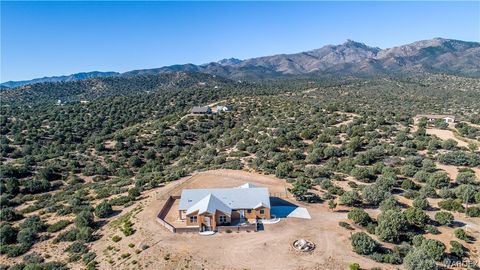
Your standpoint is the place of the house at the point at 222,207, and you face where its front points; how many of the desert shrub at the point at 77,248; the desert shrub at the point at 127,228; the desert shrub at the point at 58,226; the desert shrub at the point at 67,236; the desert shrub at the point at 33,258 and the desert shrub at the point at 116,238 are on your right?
6

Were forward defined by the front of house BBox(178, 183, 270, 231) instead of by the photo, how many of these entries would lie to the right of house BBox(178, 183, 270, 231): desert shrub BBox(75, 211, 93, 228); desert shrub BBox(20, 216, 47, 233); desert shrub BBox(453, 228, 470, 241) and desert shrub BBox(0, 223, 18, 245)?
3

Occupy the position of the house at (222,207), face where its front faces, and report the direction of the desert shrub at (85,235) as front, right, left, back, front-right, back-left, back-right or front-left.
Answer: right

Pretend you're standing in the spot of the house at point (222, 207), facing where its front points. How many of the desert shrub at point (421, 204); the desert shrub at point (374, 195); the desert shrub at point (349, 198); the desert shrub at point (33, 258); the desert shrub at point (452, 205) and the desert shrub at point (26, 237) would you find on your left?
4

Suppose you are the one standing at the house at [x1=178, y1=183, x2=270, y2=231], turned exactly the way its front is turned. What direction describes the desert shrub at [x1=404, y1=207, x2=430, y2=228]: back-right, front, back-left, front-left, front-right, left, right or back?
left

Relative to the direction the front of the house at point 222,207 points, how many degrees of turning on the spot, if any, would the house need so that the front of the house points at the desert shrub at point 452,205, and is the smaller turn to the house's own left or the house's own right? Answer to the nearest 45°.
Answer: approximately 90° to the house's own left

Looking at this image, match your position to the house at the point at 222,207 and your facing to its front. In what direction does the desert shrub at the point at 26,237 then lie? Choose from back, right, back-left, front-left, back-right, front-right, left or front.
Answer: right

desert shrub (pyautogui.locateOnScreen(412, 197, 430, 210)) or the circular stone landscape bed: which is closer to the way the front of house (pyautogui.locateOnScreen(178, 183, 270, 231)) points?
the circular stone landscape bed

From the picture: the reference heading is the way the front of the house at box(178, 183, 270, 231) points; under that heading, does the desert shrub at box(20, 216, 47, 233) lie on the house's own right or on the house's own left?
on the house's own right

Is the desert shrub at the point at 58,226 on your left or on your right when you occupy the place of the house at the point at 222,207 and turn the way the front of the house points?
on your right

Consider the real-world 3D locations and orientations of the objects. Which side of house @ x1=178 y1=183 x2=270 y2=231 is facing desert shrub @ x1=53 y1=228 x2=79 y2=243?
right

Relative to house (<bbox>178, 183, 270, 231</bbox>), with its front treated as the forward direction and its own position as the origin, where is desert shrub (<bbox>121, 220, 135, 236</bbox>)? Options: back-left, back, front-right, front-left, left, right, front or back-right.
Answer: right

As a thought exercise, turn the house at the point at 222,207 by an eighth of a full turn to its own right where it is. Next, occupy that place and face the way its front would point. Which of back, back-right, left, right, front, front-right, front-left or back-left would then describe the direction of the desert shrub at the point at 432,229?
back-left

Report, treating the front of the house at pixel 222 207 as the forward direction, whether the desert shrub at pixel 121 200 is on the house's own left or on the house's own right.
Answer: on the house's own right

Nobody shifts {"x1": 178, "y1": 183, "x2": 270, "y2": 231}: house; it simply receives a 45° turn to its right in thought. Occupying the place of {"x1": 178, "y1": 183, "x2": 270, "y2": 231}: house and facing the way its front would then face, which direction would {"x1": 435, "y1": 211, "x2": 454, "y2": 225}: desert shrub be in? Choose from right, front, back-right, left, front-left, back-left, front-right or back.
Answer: back-left

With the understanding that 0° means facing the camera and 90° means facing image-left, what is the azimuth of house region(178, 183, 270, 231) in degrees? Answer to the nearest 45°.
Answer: approximately 0°

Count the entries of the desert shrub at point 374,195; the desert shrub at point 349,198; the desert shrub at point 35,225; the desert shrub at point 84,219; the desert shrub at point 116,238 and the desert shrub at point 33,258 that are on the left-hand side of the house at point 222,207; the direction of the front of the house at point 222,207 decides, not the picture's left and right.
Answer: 2
